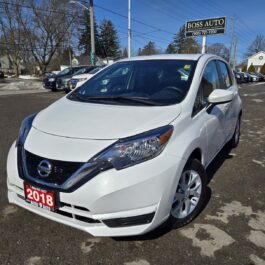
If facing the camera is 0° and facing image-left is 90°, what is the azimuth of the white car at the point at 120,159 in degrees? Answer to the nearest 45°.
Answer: approximately 45°

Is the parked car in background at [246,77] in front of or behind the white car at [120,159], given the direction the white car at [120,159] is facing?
behind

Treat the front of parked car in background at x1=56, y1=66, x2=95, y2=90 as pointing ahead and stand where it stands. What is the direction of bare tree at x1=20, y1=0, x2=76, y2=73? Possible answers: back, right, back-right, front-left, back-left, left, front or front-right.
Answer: back-right

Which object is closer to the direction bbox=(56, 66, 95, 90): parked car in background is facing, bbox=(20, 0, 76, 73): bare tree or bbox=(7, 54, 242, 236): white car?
the white car

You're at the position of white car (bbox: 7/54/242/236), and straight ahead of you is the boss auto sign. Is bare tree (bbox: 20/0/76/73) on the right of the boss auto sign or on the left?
left

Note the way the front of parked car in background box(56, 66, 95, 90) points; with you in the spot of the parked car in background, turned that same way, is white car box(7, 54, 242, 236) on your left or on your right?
on your left

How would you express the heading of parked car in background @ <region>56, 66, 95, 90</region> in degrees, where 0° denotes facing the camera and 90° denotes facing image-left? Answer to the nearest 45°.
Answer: approximately 45°

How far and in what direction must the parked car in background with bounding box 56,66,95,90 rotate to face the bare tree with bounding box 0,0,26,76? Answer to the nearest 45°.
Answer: approximately 135° to its right

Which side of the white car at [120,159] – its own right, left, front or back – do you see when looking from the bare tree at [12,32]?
right

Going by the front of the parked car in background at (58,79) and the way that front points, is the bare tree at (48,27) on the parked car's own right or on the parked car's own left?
on the parked car's own right
